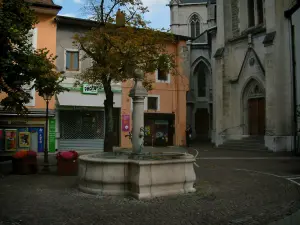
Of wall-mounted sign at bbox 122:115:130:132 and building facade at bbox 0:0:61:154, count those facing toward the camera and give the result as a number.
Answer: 2

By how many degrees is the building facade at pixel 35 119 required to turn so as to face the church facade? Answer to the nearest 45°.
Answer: approximately 90° to its left

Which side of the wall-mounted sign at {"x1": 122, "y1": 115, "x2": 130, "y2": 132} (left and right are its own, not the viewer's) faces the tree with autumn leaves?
front

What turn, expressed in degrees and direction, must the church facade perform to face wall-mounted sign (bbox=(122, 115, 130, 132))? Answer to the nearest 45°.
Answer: approximately 45° to its right

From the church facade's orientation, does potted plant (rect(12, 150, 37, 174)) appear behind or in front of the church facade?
in front

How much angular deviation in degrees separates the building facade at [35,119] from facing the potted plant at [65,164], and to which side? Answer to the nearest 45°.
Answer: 0° — it already faces it

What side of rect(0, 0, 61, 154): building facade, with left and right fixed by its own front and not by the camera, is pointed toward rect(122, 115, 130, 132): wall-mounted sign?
left

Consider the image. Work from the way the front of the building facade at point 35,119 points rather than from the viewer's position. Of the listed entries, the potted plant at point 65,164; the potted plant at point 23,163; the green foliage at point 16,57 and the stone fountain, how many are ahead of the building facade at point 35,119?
4

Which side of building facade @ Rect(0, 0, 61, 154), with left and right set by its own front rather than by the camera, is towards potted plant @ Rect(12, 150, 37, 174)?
front

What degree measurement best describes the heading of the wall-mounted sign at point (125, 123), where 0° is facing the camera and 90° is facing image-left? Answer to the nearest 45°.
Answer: approximately 0°
